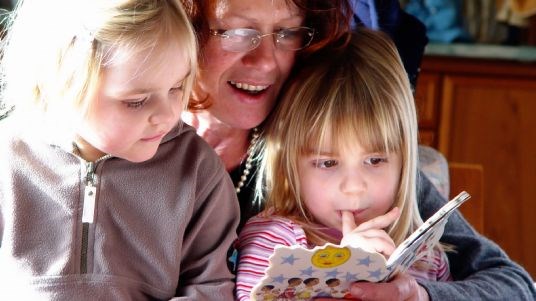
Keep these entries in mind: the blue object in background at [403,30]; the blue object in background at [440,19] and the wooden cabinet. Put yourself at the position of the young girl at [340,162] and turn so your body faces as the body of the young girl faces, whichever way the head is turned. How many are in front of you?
0

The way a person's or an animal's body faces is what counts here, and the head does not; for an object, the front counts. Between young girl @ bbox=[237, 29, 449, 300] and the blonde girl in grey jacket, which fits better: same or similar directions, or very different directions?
same or similar directions

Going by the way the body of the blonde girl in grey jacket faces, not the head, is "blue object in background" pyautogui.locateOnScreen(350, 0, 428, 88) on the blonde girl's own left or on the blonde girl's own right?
on the blonde girl's own left

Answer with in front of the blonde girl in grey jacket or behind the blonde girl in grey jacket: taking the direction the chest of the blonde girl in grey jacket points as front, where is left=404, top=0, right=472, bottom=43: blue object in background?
behind

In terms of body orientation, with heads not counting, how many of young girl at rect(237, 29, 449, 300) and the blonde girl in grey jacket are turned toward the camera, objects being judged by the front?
2

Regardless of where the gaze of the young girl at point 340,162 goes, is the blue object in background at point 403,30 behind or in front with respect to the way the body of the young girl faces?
behind

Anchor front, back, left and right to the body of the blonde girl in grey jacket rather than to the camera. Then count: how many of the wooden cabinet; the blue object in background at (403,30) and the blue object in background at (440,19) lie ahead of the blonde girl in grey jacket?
0

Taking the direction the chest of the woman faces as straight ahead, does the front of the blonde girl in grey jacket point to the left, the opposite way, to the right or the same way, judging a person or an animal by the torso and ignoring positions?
the same way

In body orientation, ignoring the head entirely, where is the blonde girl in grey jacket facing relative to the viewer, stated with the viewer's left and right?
facing the viewer

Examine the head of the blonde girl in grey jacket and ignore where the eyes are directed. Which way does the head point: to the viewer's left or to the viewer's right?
to the viewer's right

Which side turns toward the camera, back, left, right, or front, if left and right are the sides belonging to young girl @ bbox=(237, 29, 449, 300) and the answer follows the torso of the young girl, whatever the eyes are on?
front

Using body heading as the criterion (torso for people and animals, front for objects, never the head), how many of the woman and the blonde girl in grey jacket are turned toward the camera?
2

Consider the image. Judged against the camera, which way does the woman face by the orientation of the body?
toward the camera

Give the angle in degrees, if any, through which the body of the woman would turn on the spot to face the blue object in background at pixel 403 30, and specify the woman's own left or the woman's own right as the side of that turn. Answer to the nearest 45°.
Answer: approximately 135° to the woman's own left

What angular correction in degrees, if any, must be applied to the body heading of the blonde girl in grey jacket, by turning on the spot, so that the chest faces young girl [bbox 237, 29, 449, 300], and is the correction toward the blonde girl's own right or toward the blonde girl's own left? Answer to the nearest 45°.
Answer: approximately 90° to the blonde girl's own left
